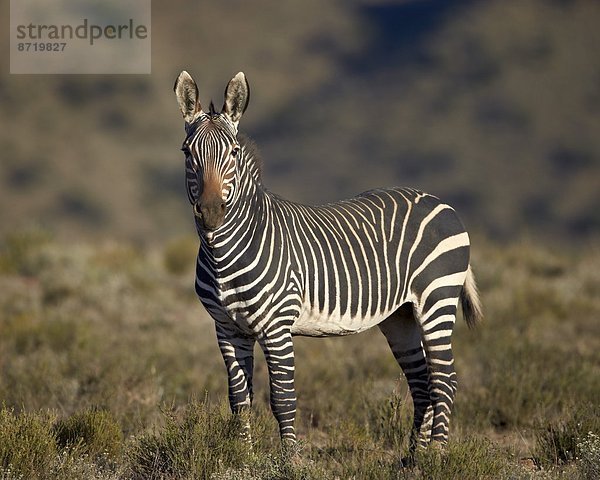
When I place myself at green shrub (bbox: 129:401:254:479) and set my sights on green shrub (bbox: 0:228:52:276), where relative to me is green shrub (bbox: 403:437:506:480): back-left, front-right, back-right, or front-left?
back-right

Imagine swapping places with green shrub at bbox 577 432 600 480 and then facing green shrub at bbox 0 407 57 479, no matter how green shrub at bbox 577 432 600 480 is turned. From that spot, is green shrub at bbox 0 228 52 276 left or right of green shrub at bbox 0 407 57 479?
right

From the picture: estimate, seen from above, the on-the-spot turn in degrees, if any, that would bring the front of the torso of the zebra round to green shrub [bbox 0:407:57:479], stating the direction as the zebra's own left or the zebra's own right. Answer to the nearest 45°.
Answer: approximately 45° to the zebra's own right

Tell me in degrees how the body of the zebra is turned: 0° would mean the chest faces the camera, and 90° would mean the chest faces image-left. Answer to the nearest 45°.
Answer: approximately 45°
